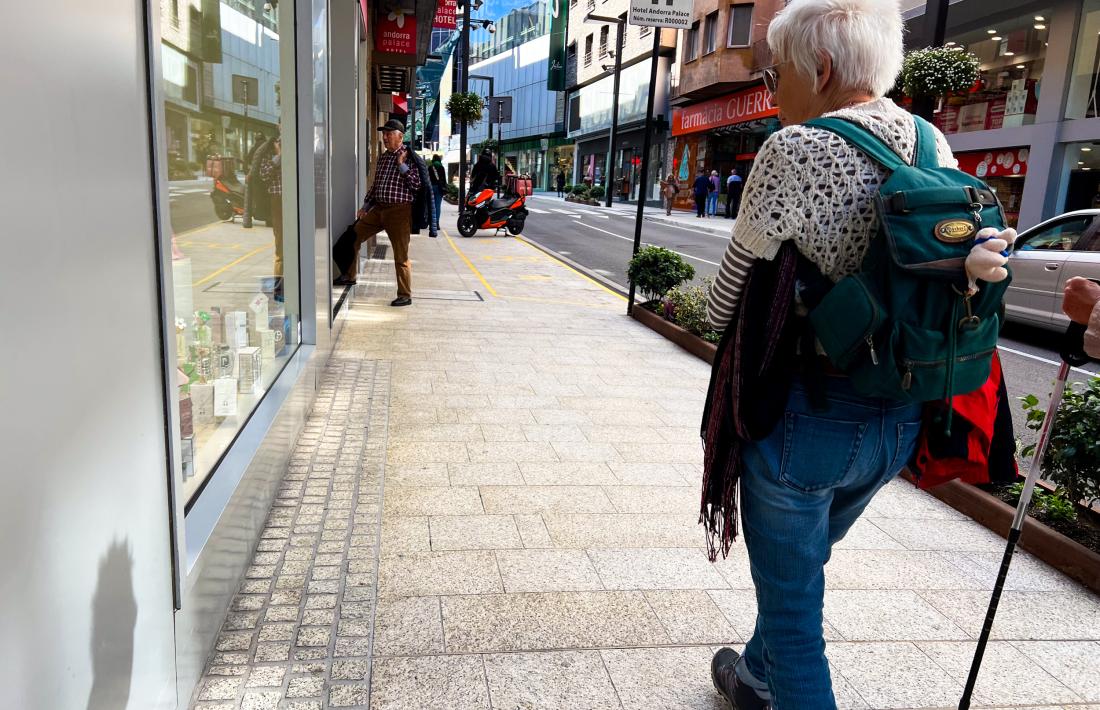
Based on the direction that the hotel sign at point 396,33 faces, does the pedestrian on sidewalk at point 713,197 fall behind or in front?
behind

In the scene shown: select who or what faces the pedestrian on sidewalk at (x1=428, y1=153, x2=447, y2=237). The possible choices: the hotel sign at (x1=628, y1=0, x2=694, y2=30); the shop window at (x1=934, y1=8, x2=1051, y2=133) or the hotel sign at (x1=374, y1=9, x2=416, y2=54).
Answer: the shop window

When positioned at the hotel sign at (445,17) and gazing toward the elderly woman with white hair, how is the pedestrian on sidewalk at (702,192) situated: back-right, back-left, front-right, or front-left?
back-left

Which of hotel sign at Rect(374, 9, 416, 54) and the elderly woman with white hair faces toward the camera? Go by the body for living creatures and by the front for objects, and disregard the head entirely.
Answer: the hotel sign

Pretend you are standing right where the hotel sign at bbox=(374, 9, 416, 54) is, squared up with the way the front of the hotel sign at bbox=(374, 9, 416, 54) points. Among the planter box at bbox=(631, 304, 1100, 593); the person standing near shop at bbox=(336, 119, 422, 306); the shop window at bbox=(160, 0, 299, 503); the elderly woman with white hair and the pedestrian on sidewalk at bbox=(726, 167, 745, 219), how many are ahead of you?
4

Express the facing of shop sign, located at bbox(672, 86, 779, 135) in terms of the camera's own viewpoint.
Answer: facing the viewer and to the left of the viewer

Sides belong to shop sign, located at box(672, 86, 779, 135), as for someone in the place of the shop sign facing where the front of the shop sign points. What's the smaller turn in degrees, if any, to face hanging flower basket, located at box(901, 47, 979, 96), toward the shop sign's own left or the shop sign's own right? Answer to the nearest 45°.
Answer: approximately 45° to the shop sign's own left

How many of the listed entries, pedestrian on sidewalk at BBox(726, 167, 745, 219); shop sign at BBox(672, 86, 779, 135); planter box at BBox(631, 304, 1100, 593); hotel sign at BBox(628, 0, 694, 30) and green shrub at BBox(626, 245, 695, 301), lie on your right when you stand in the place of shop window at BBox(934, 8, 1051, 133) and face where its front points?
2

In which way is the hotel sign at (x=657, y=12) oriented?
toward the camera

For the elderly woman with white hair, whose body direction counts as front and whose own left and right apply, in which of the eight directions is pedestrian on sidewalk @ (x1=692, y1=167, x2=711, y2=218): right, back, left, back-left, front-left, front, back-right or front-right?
front-right

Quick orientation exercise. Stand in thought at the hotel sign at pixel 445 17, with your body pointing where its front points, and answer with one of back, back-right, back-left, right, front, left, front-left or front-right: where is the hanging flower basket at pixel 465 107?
back

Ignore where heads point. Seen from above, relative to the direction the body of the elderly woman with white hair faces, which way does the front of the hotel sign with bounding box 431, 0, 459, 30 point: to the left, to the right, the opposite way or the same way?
the opposite way

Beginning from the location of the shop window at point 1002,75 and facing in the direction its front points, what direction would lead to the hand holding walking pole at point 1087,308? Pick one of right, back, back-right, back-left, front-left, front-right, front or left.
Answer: front-left

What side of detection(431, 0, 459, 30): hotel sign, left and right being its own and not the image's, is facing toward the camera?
front

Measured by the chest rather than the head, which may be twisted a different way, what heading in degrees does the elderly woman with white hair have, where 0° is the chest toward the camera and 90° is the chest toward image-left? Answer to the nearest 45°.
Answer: approximately 135°

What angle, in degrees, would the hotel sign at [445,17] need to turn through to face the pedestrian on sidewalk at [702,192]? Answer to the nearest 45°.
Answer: approximately 135° to its left

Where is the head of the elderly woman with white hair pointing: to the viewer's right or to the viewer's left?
to the viewer's left
